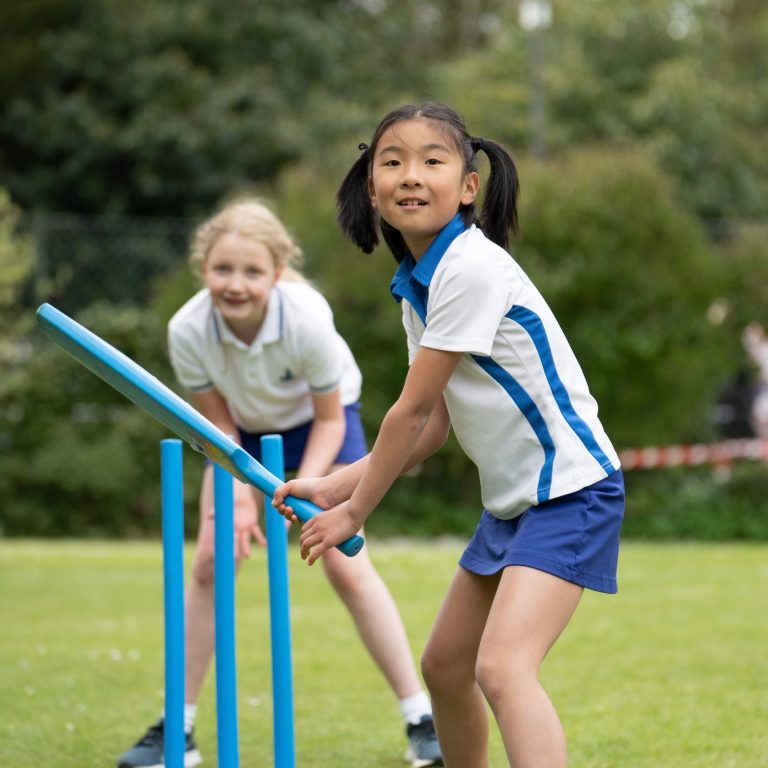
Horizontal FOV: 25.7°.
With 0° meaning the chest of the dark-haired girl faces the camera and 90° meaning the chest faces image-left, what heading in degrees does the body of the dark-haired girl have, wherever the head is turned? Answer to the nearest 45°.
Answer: approximately 45°

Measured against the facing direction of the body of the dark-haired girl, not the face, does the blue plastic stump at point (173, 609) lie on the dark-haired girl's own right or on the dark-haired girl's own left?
on the dark-haired girl's own right

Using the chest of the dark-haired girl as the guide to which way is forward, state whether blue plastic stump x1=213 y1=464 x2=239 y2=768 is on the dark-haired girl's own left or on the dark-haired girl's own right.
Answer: on the dark-haired girl's own right
